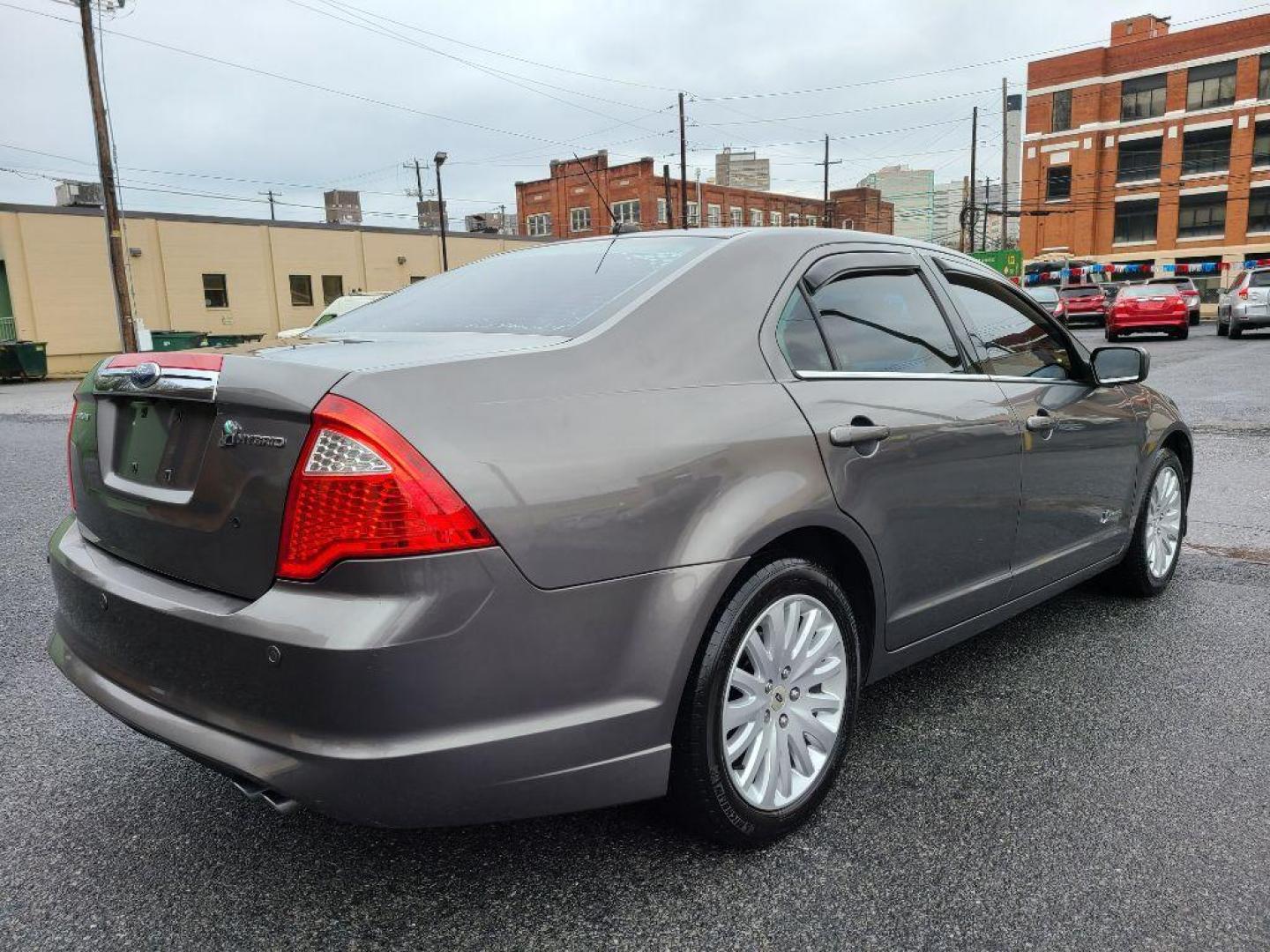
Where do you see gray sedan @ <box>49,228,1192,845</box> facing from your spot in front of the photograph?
facing away from the viewer and to the right of the viewer

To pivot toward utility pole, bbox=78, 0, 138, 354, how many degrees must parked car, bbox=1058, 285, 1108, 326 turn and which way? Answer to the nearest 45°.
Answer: approximately 135° to its left

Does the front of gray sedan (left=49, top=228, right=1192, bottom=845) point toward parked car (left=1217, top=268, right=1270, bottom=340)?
yes

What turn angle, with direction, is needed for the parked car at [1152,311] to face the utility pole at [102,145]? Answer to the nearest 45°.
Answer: approximately 135° to its left

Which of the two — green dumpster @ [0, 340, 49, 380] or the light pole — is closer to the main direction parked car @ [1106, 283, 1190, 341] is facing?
the light pole

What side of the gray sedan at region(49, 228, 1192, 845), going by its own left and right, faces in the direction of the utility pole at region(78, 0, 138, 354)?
left

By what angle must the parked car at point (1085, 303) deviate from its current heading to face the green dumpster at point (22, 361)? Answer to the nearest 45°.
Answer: approximately 135° to its left

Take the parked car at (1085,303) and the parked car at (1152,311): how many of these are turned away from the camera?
2

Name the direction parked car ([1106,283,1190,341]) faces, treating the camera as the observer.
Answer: facing away from the viewer

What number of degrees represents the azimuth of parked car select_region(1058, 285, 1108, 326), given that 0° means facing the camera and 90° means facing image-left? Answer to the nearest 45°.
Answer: approximately 180°

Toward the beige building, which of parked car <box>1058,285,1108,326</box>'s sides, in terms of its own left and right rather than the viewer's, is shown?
left

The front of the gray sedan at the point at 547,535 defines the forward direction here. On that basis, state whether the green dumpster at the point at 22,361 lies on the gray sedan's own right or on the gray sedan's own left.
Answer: on the gray sedan's own left
